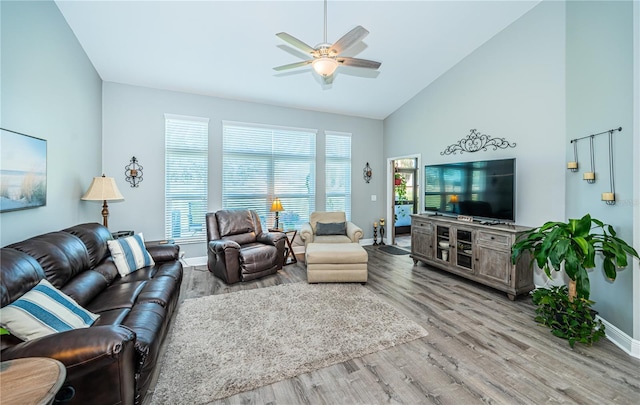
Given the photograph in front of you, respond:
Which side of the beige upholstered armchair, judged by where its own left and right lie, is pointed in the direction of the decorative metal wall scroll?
left

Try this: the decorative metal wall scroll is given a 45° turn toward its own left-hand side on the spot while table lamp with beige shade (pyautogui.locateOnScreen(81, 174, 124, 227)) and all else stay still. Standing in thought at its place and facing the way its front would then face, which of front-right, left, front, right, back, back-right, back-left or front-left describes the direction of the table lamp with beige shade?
front-right

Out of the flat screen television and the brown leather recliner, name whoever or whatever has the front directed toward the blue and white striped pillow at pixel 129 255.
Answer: the flat screen television

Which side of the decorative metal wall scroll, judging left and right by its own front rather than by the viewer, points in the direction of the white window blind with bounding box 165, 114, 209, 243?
front

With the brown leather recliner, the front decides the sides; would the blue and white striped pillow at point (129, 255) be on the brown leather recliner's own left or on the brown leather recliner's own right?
on the brown leather recliner's own right

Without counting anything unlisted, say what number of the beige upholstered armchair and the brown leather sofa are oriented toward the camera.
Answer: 1

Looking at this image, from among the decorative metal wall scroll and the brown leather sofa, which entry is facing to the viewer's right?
the brown leather sofa

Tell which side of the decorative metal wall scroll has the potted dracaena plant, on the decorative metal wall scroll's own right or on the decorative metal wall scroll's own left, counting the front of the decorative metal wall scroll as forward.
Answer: on the decorative metal wall scroll's own left

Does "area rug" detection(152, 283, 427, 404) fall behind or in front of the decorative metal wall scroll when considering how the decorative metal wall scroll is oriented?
in front

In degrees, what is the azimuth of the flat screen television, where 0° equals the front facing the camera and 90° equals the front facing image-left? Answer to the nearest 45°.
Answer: approximately 45°

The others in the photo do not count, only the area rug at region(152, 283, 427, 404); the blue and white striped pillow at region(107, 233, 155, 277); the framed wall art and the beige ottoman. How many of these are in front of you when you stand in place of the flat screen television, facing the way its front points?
4

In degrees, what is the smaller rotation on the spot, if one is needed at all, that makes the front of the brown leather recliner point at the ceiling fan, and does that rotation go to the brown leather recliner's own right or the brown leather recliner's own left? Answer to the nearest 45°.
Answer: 0° — it already faces it

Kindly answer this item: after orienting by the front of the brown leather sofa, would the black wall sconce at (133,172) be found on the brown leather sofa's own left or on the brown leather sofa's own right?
on the brown leather sofa's own left

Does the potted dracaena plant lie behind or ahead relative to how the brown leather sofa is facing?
ahead

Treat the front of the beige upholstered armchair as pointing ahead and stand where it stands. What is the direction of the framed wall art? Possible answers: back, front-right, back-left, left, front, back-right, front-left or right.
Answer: front-right

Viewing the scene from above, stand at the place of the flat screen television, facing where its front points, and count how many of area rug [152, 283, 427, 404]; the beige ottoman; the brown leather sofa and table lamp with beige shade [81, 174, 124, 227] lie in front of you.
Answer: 4

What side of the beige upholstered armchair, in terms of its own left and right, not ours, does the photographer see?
front

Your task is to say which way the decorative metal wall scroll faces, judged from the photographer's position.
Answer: facing the viewer and to the left of the viewer

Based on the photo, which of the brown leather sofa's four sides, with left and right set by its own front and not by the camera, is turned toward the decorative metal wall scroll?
front

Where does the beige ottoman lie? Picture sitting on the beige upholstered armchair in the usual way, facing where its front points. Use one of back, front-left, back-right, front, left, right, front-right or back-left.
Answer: front

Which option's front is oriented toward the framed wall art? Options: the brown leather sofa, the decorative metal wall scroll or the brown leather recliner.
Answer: the decorative metal wall scroll

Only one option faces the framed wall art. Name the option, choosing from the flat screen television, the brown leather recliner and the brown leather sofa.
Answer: the flat screen television

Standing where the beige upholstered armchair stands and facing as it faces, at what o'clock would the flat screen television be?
The flat screen television is roughly at 10 o'clock from the beige upholstered armchair.
